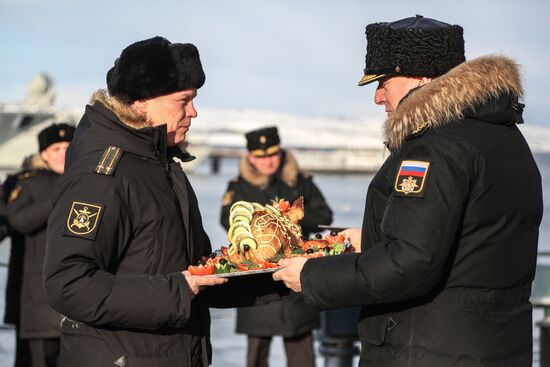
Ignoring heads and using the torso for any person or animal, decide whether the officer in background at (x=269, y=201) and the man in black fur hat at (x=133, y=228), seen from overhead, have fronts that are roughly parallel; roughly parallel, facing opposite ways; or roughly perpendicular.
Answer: roughly perpendicular

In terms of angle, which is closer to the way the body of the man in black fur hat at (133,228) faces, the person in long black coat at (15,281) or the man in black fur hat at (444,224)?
the man in black fur hat

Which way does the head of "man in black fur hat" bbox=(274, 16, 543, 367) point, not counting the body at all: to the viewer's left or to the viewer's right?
to the viewer's left

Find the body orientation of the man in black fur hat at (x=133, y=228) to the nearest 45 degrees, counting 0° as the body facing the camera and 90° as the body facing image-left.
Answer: approximately 270°

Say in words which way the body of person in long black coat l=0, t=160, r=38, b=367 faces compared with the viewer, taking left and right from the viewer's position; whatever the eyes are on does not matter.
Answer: facing to the right of the viewer

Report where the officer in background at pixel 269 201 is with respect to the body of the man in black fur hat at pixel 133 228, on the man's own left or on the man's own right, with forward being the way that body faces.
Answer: on the man's own left

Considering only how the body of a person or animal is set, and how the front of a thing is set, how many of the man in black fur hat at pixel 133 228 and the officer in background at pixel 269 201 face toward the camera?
1

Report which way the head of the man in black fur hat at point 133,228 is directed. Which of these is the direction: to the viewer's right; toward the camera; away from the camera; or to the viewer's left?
to the viewer's right
